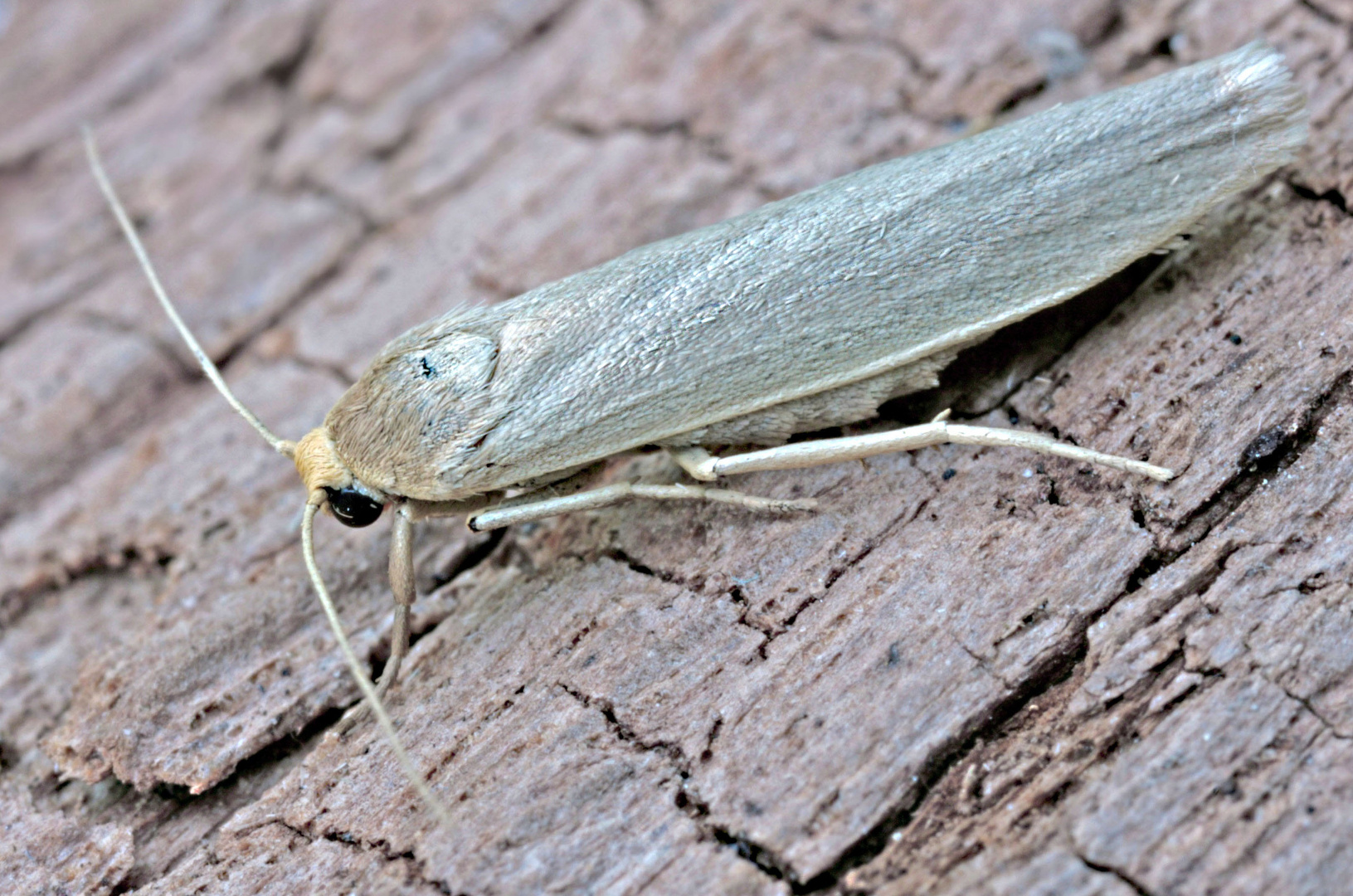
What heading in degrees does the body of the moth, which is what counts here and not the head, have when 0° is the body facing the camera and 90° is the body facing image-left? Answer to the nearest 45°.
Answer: approximately 90°
